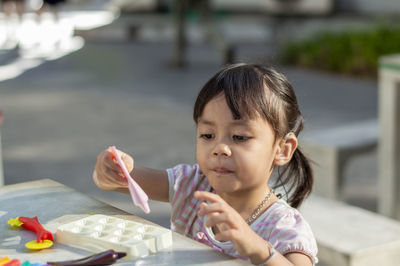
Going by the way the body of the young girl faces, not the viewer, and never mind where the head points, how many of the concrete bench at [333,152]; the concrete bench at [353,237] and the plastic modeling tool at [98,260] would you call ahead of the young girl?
1

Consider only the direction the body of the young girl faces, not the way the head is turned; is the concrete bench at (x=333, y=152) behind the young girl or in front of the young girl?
behind

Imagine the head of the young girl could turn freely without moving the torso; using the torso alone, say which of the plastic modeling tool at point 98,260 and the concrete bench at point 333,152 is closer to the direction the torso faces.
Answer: the plastic modeling tool

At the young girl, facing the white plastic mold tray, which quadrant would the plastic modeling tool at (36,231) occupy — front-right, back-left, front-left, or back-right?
front-right

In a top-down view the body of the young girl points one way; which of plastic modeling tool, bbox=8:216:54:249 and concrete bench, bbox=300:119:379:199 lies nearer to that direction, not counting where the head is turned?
the plastic modeling tool

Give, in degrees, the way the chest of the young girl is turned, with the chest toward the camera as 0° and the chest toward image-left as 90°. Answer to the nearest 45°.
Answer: approximately 45°

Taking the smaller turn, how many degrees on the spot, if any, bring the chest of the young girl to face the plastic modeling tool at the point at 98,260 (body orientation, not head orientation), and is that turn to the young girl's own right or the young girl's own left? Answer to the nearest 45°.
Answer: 0° — they already face it

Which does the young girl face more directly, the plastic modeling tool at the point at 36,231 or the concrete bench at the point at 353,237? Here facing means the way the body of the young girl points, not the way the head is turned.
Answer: the plastic modeling tool

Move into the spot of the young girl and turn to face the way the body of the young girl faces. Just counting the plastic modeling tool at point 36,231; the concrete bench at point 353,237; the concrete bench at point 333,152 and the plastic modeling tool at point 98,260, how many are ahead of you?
2

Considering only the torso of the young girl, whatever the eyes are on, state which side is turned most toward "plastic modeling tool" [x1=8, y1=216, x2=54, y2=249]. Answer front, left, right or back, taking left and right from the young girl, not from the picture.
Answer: front

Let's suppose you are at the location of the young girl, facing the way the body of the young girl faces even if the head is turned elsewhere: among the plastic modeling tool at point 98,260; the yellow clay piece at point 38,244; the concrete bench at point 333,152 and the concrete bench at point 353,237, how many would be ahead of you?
2
